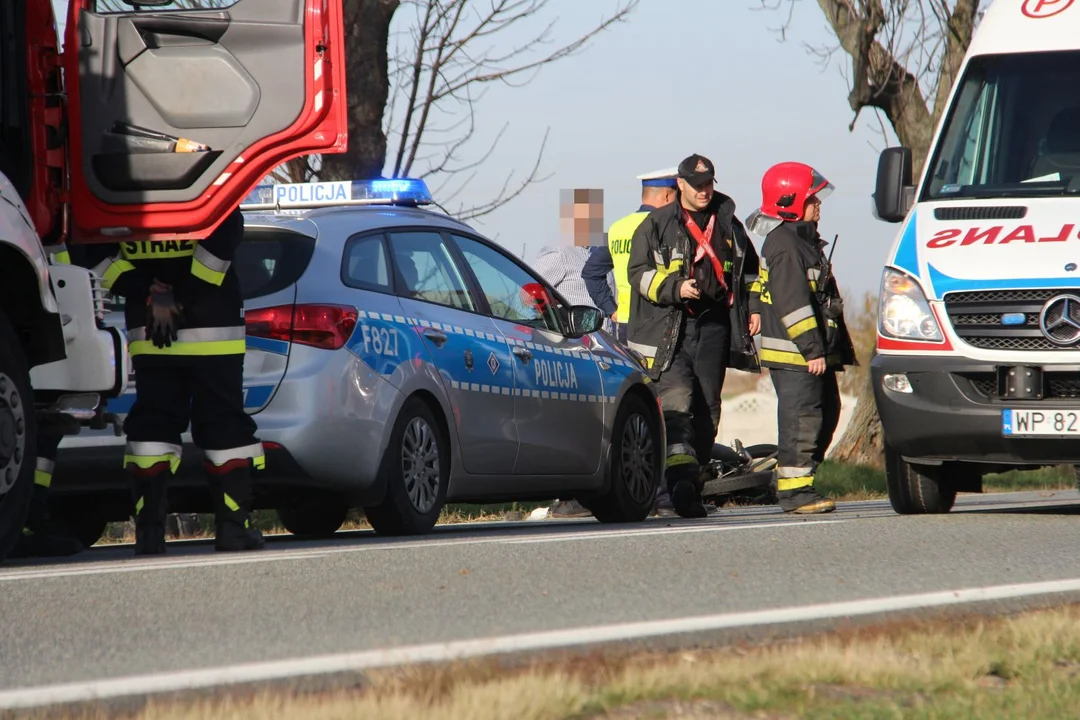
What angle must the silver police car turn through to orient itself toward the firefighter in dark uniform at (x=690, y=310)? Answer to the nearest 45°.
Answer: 0° — it already faces them

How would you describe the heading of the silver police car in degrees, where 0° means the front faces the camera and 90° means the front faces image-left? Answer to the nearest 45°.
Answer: approximately 225°
